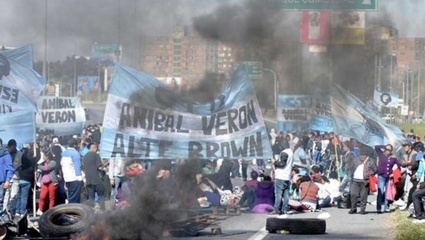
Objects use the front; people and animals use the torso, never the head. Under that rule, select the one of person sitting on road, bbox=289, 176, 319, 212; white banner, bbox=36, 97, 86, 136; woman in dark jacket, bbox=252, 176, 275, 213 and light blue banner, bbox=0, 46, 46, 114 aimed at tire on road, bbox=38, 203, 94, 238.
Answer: the white banner

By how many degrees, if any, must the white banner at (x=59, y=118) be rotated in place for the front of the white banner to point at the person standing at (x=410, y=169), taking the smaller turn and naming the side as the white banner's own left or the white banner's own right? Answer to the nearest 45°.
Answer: approximately 45° to the white banner's own left

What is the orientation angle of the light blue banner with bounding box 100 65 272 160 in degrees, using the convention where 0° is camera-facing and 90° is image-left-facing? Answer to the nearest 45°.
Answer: approximately 0°
